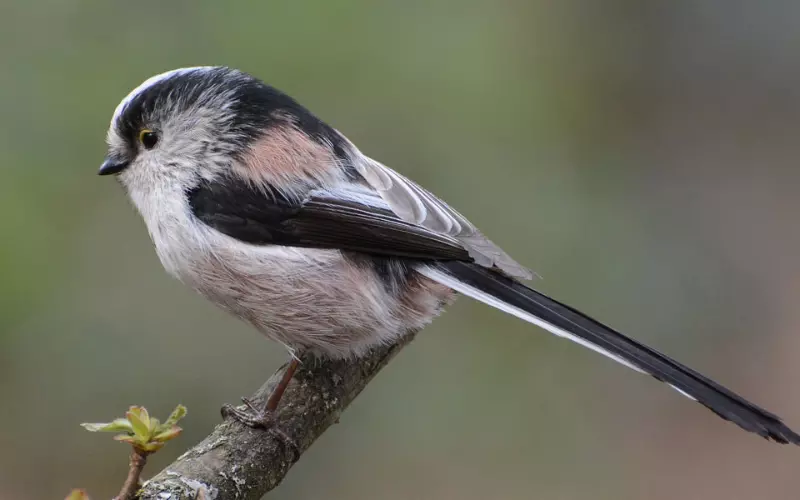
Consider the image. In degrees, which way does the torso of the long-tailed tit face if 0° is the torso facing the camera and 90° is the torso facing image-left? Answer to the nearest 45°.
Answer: approximately 90°
